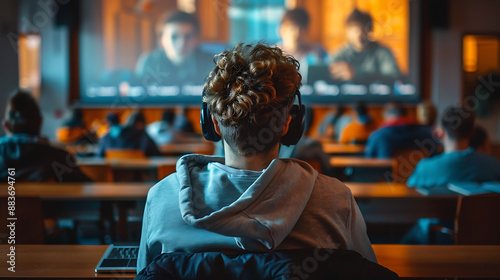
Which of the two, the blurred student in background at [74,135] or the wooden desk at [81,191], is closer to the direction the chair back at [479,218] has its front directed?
the blurred student in background

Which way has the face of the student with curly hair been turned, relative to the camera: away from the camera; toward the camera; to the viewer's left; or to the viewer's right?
away from the camera

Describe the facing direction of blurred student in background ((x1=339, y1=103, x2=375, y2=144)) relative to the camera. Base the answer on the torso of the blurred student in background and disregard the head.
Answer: away from the camera

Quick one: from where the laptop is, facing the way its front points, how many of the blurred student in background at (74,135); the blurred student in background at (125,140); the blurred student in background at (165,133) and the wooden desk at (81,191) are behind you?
4

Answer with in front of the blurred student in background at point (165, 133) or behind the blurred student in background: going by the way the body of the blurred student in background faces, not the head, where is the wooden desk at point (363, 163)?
behind

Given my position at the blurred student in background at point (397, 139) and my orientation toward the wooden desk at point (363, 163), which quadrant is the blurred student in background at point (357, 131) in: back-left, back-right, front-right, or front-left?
back-right

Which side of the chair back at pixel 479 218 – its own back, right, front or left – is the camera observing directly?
back

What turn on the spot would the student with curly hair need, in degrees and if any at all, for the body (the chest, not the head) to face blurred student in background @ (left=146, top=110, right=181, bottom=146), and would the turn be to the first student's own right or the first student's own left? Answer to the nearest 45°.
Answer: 0° — they already face them

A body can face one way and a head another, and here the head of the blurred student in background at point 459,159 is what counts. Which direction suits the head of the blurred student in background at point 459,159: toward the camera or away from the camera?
away from the camera

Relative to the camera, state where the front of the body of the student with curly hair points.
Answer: away from the camera

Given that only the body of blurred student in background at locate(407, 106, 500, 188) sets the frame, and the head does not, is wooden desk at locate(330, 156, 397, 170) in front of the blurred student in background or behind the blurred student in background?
in front

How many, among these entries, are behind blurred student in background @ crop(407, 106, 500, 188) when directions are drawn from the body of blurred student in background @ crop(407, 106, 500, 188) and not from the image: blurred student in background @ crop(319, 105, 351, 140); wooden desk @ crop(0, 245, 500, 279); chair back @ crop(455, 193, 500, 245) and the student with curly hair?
3

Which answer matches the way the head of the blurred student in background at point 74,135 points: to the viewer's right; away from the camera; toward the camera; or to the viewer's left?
away from the camera

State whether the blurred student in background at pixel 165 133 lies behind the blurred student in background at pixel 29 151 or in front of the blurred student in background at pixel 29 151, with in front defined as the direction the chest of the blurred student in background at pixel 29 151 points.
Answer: in front
